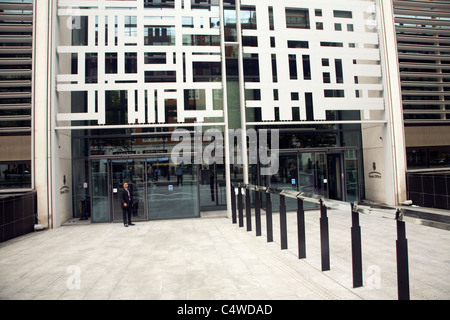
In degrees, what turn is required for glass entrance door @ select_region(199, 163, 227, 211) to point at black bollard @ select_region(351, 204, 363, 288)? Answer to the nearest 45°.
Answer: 0° — it already faces it

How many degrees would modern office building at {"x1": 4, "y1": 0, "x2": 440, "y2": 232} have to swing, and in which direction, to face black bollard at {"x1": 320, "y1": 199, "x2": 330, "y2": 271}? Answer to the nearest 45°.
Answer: approximately 45° to its left

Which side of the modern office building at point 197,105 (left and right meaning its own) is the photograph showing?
front

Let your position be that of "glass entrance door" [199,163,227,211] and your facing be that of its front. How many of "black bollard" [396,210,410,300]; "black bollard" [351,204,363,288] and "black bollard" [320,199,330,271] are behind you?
0

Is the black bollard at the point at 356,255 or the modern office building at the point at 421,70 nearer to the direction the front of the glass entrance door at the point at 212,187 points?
the black bollard

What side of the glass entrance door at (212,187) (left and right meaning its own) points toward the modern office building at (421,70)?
left

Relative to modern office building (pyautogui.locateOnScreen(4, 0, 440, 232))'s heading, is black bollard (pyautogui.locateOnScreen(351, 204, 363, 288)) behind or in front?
in front

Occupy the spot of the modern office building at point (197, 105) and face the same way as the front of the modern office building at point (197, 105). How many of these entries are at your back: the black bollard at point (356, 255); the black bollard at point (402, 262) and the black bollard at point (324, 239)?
0

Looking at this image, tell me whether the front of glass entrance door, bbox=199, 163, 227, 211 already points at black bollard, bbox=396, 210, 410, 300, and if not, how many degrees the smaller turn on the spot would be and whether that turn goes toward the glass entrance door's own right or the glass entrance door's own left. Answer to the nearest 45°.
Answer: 0° — it already faces it

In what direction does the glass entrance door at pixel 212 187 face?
toward the camera

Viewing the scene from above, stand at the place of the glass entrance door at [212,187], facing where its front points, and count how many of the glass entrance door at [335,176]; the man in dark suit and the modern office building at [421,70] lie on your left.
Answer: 2
